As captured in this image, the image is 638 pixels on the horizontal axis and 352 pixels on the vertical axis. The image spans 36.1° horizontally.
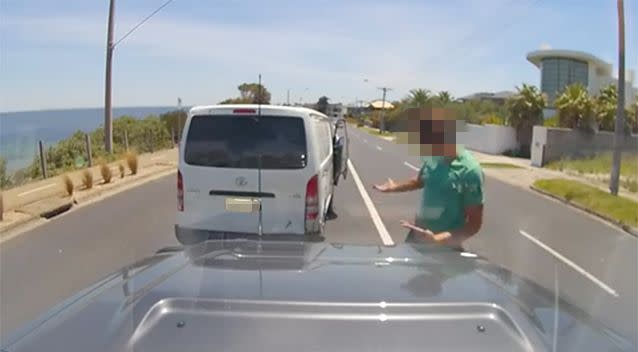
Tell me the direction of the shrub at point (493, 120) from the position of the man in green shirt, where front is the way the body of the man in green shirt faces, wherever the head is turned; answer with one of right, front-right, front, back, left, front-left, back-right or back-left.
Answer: back-right

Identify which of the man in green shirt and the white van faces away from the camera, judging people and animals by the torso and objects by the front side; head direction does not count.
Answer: the white van

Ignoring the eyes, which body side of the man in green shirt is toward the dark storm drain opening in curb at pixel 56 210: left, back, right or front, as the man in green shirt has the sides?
right

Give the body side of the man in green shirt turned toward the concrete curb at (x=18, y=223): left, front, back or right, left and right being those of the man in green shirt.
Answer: right

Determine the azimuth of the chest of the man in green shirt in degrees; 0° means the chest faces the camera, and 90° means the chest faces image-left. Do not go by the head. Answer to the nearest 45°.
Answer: approximately 45°

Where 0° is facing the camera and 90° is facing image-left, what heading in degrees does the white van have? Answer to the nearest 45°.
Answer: approximately 180°

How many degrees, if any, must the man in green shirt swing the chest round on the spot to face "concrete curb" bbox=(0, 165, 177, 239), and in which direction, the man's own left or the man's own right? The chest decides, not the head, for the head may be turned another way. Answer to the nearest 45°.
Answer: approximately 90° to the man's own right

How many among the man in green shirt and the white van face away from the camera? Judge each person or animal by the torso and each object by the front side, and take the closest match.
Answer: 1

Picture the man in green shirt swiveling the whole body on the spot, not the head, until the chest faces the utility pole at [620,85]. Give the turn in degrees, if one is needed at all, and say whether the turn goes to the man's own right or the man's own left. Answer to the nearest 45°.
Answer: approximately 135° to the man's own right

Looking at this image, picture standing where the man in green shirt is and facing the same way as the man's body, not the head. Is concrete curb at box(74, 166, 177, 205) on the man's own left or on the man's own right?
on the man's own right

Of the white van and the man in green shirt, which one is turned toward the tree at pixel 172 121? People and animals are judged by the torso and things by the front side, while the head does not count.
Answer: the white van

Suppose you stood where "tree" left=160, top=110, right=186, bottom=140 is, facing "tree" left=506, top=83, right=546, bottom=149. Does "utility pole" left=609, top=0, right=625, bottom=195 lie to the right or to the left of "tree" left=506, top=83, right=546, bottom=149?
right
